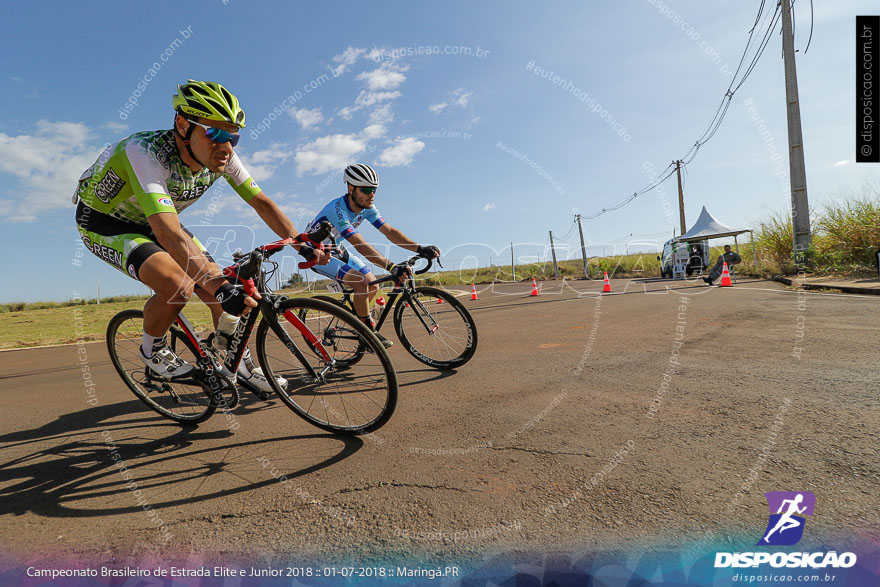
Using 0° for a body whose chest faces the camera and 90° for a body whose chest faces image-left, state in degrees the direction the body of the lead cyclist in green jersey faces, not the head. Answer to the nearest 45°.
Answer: approximately 315°

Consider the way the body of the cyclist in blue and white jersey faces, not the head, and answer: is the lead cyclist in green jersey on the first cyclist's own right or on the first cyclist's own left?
on the first cyclist's own right

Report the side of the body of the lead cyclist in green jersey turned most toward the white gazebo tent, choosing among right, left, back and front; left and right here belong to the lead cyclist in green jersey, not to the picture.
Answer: left

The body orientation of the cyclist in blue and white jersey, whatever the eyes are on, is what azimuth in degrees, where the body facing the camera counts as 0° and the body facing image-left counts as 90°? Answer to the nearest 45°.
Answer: approximately 315°

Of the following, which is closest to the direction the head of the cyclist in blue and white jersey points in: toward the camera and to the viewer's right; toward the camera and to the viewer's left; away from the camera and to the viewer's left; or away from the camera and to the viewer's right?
toward the camera and to the viewer's right

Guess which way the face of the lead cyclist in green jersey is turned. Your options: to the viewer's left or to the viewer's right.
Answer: to the viewer's right

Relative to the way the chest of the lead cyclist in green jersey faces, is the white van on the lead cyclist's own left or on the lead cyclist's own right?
on the lead cyclist's own left

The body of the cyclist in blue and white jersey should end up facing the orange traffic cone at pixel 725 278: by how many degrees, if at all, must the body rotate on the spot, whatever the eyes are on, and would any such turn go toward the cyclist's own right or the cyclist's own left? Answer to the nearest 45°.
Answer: approximately 90° to the cyclist's own left
